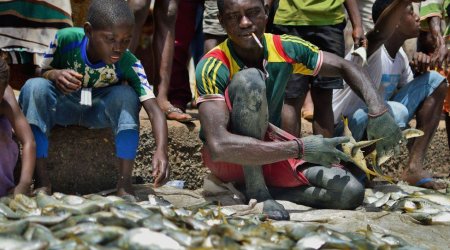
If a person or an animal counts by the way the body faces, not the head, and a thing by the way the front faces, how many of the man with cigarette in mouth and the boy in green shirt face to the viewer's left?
0

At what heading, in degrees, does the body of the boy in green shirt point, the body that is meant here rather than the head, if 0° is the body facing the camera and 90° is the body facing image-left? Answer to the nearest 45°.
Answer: approximately 0°

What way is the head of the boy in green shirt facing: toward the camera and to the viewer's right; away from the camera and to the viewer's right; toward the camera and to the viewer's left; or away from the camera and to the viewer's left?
toward the camera and to the viewer's right

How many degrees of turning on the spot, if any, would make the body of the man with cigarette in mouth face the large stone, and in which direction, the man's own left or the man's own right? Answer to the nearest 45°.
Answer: approximately 135° to the man's own right

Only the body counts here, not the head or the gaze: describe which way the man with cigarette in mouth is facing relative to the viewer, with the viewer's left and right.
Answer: facing the viewer and to the right of the viewer

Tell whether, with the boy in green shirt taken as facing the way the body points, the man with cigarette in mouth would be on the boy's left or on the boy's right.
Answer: on the boy's left
